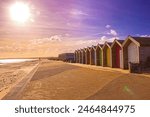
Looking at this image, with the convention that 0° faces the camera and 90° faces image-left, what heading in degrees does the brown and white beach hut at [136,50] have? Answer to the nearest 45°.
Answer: approximately 45°

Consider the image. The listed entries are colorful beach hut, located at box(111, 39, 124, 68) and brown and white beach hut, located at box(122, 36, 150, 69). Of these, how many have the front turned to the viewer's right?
0

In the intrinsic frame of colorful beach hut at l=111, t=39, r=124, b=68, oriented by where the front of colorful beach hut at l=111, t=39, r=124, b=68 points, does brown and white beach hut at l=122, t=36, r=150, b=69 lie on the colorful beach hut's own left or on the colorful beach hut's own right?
on the colorful beach hut's own left

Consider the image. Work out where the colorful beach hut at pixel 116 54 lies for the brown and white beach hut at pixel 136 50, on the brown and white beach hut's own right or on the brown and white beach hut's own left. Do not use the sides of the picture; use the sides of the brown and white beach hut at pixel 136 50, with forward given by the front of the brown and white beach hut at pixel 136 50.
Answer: on the brown and white beach hut's own right

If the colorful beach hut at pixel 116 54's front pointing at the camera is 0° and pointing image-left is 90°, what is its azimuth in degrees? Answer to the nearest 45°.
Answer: approximately 45°

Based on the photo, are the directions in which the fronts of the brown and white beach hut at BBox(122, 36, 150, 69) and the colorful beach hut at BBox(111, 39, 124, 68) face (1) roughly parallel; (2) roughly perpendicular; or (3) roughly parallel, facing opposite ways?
roughly parallel
